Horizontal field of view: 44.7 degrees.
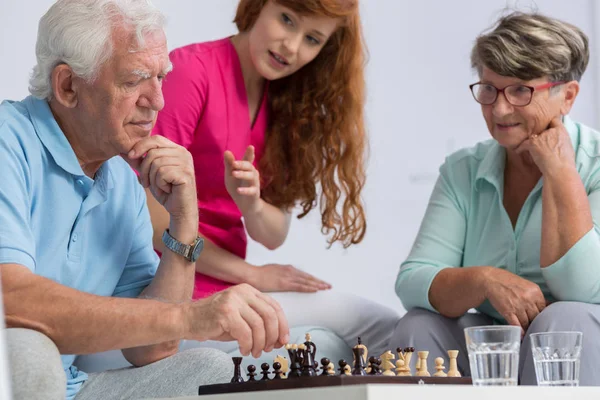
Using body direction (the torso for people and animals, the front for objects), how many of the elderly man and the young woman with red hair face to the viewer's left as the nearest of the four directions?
0

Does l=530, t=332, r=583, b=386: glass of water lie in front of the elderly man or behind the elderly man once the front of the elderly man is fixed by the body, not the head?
in front

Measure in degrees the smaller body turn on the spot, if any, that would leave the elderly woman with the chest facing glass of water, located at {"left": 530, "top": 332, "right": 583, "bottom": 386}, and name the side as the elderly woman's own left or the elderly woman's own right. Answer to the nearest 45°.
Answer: approximately 45° to the elderly woman's own left

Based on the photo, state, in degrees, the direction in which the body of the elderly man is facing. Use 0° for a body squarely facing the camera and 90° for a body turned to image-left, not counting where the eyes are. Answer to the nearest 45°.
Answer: approximately 315°

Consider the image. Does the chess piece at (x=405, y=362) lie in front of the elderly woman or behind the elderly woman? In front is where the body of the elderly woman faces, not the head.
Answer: in front

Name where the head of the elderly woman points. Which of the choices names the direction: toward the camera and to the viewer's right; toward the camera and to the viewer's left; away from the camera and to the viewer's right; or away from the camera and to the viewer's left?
toward the camera and to the viewer's left

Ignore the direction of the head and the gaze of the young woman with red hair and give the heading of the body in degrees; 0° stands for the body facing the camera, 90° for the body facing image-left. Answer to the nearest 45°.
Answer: approximately 315°

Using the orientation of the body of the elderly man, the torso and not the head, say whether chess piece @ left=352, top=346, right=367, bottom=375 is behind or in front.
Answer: in front

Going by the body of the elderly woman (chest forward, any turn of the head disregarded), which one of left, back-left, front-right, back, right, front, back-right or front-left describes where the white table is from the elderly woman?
front-left

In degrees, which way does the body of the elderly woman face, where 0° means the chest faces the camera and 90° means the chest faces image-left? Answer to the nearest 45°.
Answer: approximately 45°
